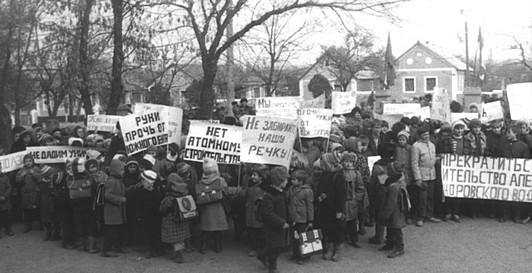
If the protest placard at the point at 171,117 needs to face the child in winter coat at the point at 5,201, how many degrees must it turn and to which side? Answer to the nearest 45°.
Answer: approximately 90° to its right

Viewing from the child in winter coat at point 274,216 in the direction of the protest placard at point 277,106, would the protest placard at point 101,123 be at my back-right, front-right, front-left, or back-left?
front-left

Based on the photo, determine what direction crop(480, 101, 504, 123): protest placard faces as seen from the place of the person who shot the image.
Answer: facing the viewer

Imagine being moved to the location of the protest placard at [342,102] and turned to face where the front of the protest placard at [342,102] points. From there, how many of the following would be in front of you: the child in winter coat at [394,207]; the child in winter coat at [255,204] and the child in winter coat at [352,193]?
3

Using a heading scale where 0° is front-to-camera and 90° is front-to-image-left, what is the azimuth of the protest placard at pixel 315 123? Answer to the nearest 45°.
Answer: approximately 0°

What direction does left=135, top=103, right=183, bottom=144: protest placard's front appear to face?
toward the camera

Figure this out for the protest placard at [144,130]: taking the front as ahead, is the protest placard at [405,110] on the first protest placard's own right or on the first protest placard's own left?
on the first protest placard's own left

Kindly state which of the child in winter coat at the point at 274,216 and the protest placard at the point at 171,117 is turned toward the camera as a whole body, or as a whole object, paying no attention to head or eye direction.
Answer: the protest placard

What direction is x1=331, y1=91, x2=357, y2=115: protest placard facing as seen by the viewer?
toward the camera
